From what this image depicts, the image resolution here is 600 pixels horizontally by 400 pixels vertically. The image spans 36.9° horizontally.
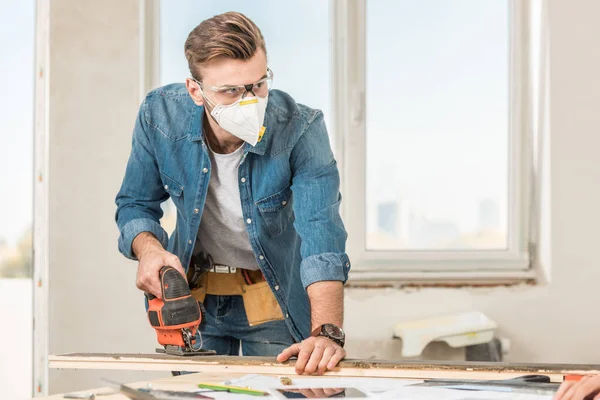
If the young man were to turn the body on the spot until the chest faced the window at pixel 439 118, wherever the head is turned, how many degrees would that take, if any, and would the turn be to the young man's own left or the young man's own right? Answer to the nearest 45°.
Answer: approximately 135° to the young man's own left

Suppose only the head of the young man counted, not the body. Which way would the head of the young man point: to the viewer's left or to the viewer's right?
to the viewer's right

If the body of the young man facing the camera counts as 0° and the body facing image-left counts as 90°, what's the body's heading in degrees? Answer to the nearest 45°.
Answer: approximately 0°

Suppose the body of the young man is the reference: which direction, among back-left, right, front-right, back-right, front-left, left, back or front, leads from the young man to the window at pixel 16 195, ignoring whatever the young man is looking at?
back-right

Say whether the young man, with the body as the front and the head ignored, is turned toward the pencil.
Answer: yes

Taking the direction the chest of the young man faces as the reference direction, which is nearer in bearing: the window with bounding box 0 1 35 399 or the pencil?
the pencil

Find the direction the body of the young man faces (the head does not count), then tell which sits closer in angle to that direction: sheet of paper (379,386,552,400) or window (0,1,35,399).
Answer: the sheet of paper
